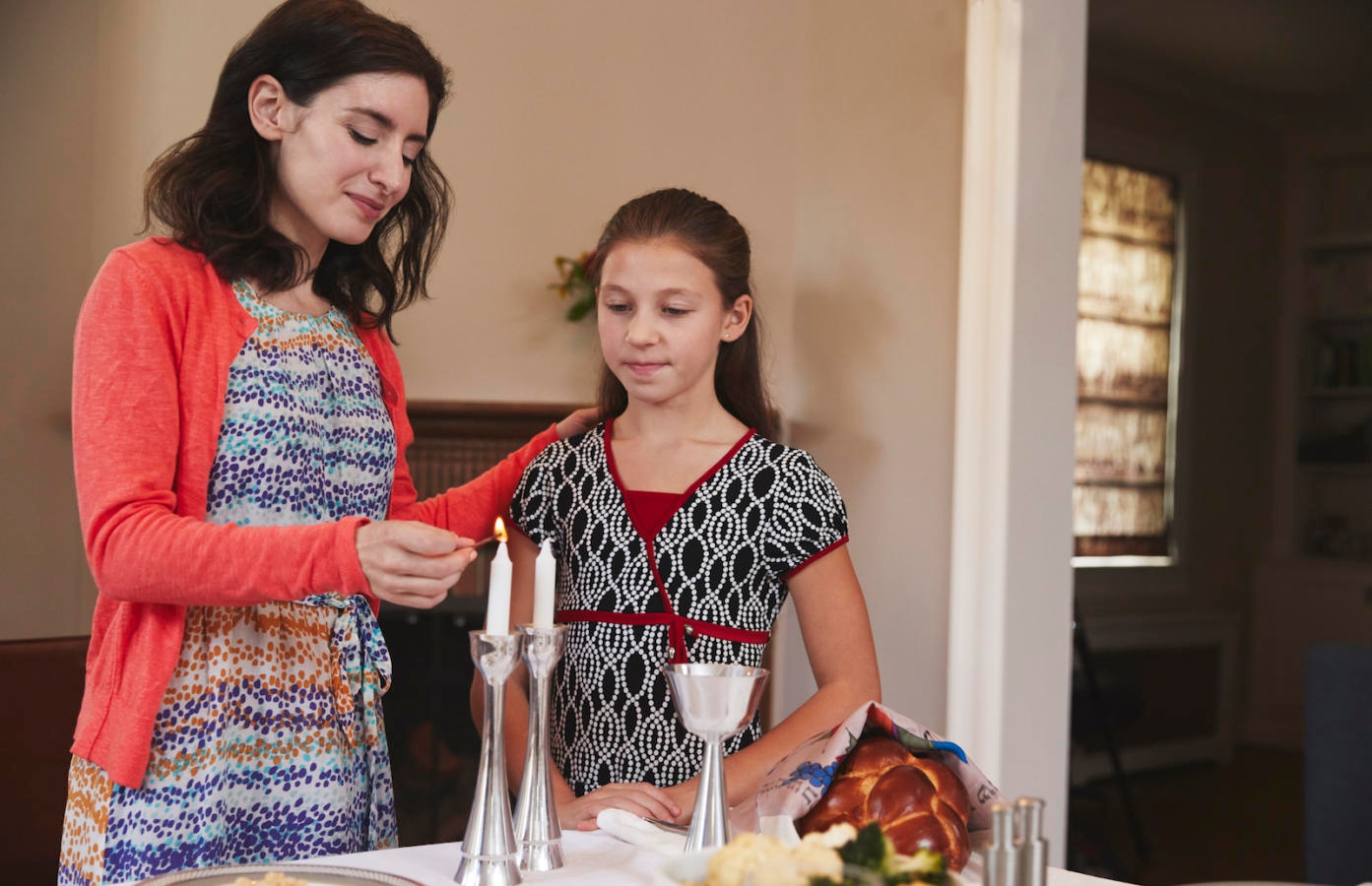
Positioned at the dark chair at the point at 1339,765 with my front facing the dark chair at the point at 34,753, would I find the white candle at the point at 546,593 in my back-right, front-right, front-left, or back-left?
front-left

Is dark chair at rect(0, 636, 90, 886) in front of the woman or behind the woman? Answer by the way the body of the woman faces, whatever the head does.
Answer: behind

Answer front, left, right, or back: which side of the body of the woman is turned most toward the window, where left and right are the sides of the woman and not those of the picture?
left

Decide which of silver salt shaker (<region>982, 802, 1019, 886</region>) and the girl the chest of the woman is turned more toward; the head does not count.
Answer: the silver salt shaker

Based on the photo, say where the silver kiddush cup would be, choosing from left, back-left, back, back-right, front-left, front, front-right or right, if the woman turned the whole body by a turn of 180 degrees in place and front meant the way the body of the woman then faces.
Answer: back

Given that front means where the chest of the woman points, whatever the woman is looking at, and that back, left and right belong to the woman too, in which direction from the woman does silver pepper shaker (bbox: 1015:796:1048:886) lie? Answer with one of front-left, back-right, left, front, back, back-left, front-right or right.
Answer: front

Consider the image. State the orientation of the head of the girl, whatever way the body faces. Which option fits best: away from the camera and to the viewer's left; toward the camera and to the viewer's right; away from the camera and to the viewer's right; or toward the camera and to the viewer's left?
toward the camera and to the viewer's left

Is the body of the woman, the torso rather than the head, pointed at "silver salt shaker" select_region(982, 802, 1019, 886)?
yes

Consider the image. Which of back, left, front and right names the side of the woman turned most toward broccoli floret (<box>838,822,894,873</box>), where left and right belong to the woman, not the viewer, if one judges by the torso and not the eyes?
front

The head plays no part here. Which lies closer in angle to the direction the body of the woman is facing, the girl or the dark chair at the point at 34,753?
the girl

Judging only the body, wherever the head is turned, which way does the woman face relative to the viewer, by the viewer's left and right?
facing the viewer and to the right of the viewer

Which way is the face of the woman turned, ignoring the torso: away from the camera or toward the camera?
toward the camera
